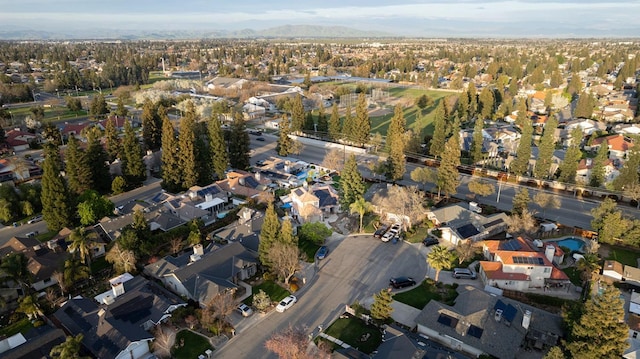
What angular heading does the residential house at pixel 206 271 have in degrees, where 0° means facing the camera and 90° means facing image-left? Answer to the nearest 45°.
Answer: approximately 315°

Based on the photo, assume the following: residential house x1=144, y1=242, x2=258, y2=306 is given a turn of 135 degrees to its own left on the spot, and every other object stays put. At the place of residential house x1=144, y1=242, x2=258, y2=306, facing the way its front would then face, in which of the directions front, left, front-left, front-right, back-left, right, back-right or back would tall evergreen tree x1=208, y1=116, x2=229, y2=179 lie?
front

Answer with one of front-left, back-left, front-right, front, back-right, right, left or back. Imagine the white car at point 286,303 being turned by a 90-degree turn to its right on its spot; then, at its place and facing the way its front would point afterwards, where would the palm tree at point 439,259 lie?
back-right

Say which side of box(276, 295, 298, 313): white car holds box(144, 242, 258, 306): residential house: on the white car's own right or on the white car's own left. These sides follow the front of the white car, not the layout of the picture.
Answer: on the white car's own right

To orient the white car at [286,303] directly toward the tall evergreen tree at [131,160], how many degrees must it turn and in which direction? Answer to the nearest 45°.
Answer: approximately 90° to its right

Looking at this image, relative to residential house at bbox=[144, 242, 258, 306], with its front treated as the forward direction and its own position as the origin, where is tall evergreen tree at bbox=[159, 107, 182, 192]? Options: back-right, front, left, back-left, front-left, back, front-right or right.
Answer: back-left

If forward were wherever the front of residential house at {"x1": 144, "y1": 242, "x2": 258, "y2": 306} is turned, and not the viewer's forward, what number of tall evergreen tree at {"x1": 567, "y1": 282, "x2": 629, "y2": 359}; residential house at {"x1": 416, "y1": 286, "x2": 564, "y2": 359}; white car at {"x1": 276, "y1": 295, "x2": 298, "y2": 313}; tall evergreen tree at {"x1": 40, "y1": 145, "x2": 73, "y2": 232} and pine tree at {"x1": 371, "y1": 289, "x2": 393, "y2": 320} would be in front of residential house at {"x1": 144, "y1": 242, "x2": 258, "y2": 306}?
4

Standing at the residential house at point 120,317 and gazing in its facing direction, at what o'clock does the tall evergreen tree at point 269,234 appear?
The tall evergreen tree is roughly at 10 o'clock from the residential house.

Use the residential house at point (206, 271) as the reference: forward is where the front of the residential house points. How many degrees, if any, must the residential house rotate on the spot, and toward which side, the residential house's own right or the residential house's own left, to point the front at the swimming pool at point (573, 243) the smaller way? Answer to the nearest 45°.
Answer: approximately 45° to the residential house's own left
